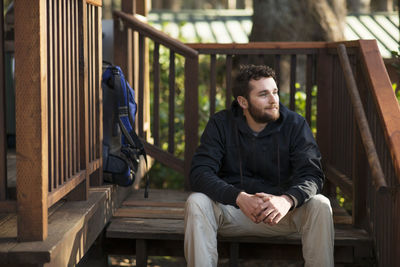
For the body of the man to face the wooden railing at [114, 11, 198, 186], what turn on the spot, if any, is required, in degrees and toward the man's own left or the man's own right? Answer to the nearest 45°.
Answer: approximately 135° to the man's own right
